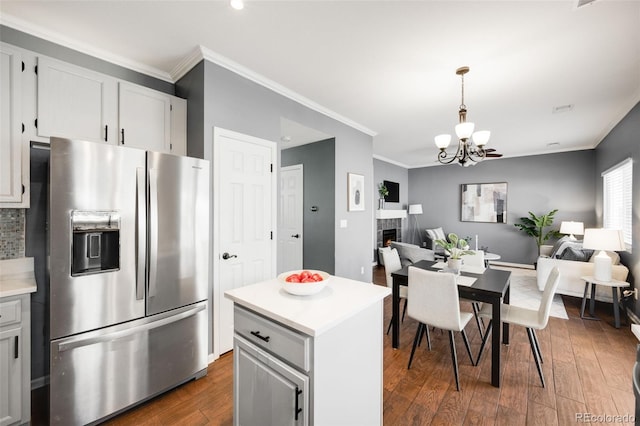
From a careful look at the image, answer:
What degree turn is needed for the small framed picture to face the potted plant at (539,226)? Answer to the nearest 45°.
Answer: approximately 90° to its left

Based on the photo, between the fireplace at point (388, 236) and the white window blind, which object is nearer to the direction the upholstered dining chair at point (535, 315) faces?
the fireplace

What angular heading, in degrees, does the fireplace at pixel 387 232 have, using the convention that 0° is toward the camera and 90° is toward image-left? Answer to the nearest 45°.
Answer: approximately 315°

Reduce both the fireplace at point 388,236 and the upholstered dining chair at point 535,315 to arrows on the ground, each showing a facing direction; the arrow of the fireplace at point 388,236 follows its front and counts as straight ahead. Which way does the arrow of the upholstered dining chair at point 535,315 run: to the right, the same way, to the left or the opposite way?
the opposite way

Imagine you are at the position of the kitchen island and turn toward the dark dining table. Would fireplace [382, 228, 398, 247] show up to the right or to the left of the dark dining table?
left
